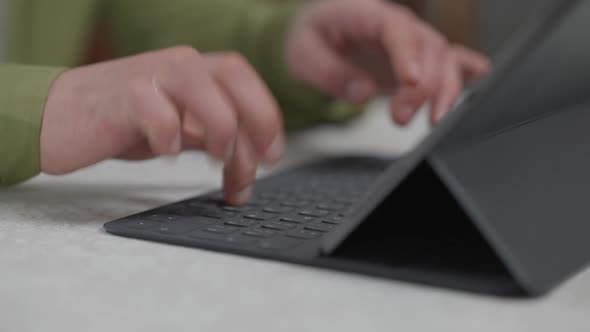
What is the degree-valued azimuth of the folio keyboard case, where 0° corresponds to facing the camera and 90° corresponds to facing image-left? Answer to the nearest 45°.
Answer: approximately 135°
